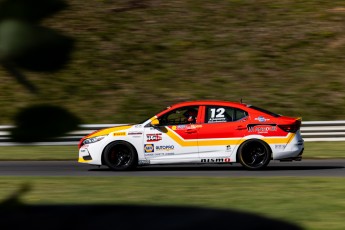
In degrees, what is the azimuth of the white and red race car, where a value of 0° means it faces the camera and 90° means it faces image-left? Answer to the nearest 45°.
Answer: approximately 90°
